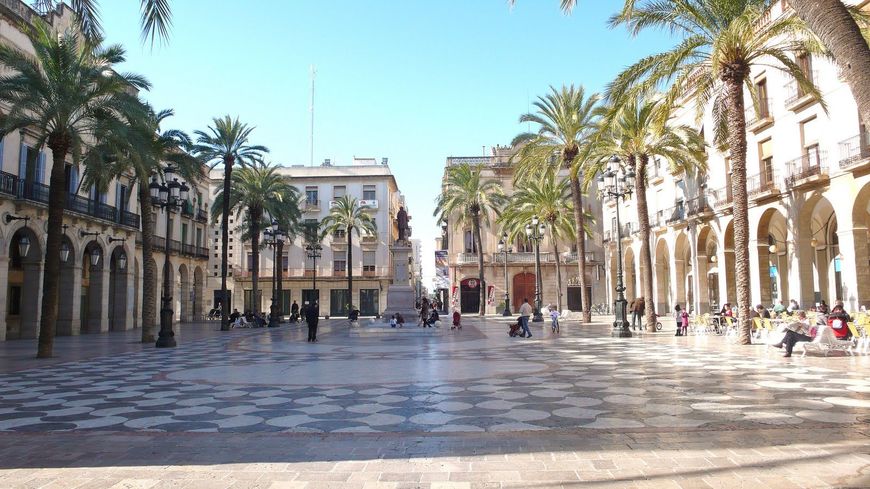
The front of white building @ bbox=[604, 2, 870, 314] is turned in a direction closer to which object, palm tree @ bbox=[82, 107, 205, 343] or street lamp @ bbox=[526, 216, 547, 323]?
the palm tree

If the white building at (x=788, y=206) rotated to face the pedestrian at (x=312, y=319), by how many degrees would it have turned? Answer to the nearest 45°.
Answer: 0° — it already faces them

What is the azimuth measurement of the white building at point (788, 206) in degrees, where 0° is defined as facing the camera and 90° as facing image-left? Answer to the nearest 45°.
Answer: approximately 45°

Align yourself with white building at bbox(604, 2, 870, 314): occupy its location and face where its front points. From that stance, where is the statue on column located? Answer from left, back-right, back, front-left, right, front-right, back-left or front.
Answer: front-right

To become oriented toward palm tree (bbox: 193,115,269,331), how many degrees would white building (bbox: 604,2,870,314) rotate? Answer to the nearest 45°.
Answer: approximately 45° to its right

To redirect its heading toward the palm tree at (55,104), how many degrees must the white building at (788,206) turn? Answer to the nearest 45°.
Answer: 0° — it already faces it

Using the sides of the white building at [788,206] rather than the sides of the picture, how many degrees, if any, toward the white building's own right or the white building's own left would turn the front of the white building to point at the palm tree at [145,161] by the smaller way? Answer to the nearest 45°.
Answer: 0° — it already faces it

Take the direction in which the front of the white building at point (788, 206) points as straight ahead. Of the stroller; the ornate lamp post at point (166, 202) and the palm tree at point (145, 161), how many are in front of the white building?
3

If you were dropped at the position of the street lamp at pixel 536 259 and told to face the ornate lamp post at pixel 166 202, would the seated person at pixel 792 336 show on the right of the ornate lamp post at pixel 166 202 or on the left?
left

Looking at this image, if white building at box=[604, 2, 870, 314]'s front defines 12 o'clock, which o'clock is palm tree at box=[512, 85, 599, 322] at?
The palm tree is roughly at 1 o'clock from the white building.

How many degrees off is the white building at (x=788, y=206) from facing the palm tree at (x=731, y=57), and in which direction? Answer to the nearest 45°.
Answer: approximately 45° to its left

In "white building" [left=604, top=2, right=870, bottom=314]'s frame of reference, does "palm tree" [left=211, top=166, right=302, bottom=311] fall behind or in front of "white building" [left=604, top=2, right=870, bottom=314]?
in front

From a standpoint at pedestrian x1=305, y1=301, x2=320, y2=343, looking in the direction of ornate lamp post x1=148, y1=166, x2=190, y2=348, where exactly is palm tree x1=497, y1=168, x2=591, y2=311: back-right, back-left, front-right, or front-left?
back-right

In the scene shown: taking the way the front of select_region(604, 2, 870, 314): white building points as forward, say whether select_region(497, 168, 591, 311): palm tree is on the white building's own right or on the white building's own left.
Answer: on the white building's own right
